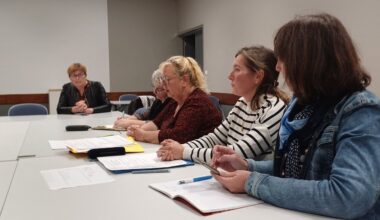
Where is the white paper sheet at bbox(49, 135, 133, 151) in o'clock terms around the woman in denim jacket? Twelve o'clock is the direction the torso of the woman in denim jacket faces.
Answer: The white paper sheet is roughly at 1 o'clock from the woman in denim jacket.

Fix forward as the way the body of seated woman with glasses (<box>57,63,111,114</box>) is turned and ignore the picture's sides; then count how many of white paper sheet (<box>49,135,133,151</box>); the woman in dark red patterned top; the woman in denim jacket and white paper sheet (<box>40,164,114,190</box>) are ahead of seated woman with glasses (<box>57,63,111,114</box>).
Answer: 4

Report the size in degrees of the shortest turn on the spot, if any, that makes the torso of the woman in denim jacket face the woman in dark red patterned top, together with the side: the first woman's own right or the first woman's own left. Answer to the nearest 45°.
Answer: approximately 45° to the first woman's own right

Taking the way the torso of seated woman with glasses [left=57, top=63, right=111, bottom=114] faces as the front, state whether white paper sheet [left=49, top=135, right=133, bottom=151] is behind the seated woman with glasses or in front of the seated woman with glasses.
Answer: in front

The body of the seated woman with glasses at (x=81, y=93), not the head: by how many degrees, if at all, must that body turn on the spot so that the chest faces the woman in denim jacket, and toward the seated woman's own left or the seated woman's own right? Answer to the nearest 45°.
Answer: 0° — they already face them

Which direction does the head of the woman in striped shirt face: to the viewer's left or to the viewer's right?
to the viewer's left

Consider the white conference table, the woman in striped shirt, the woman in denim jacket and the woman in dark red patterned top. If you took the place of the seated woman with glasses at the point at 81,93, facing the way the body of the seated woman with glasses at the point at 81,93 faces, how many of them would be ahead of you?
4

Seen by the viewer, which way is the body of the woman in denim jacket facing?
to the viewer's left

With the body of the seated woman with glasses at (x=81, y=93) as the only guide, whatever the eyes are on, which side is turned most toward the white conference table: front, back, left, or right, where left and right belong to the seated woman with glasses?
front

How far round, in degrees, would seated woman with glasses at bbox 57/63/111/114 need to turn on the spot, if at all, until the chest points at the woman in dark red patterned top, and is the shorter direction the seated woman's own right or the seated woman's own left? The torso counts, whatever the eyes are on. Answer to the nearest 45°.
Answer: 0° — they already face them

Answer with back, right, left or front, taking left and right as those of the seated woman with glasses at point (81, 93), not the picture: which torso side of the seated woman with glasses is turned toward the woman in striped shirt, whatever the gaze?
front

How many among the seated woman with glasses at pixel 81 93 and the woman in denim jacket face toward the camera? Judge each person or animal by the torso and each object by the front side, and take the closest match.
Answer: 1
